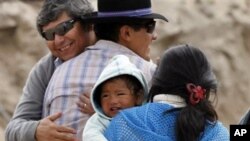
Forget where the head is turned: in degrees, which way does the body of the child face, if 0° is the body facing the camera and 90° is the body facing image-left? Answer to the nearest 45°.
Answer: approximately 45°

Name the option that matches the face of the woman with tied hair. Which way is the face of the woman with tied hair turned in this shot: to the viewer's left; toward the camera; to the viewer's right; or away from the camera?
away from the camera
